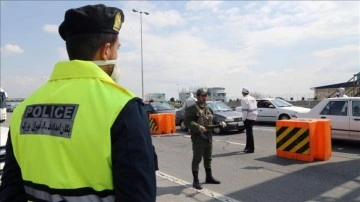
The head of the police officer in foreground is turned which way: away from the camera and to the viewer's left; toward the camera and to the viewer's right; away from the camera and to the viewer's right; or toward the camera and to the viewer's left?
away from the camera and to the viewer's right

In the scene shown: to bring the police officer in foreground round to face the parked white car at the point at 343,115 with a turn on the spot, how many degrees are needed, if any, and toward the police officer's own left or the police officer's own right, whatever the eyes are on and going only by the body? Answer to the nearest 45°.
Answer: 0° — they already face it

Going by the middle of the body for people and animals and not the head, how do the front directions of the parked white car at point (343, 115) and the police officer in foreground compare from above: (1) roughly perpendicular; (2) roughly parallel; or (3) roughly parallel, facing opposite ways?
roughly perpendicular

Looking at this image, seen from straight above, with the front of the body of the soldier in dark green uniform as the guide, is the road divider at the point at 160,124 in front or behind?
behind

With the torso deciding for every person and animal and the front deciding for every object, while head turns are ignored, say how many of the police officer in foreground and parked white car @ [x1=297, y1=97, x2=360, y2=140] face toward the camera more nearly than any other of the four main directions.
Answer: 0

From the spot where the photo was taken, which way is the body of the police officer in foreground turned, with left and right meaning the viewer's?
facing away from the viewer and to the right of the viewer

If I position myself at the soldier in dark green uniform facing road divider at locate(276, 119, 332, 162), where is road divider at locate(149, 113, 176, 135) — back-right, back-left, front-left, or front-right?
front-left

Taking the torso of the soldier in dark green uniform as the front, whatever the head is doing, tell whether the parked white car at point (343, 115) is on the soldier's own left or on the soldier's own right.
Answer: on the soldier's own left

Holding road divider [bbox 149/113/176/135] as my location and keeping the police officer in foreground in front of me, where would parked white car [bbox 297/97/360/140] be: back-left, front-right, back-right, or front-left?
front-left
